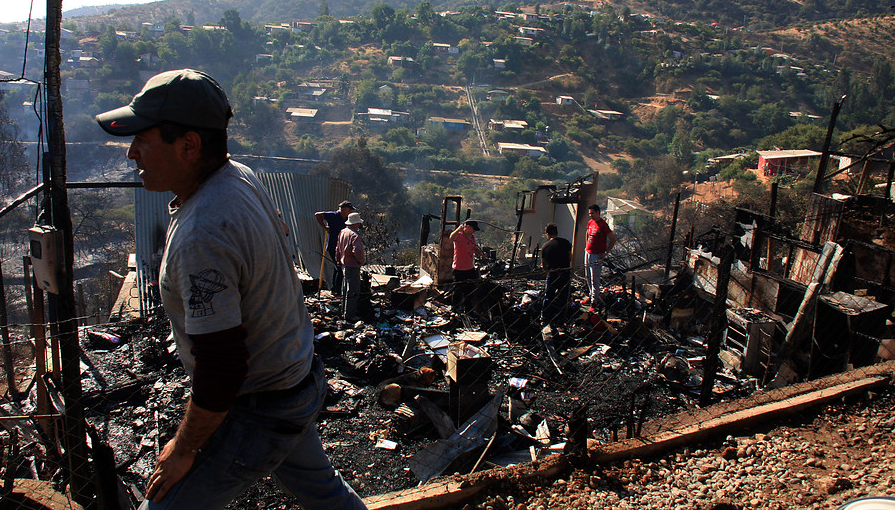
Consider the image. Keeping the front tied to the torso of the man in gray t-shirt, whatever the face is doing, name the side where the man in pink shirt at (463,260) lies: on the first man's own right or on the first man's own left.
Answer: on the first man's own right

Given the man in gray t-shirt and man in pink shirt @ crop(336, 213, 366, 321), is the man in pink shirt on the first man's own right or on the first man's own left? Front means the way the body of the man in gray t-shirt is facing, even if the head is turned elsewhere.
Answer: on the first man's own right

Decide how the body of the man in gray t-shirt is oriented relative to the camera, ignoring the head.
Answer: to the viewer's left
